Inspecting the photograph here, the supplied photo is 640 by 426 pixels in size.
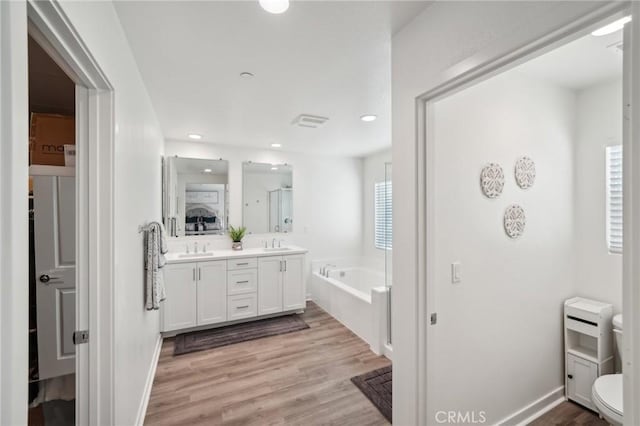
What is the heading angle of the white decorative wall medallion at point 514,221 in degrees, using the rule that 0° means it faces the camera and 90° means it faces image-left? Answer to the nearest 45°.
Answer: approximately 315°

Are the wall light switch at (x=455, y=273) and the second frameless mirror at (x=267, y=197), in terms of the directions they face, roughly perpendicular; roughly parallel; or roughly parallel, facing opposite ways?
roughly parallel

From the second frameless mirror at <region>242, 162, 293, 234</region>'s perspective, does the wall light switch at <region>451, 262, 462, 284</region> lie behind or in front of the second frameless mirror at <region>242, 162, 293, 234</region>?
in front

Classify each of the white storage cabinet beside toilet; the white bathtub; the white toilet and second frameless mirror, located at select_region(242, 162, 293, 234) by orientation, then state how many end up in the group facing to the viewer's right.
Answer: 0

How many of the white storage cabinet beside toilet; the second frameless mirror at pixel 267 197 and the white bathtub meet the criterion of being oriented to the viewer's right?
0

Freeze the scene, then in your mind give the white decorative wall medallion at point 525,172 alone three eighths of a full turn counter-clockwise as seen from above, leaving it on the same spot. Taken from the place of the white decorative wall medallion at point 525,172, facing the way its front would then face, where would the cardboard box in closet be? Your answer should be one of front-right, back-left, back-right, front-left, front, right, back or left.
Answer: back-left

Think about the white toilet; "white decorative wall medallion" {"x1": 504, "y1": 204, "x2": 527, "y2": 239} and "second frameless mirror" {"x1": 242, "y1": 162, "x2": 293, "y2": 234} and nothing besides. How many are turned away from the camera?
0

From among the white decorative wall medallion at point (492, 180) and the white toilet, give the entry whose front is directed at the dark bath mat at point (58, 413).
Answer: the white toilet

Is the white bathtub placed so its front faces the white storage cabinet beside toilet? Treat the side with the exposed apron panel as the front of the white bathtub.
no

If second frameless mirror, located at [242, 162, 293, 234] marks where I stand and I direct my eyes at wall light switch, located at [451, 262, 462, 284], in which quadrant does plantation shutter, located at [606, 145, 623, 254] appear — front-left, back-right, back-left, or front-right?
front-left

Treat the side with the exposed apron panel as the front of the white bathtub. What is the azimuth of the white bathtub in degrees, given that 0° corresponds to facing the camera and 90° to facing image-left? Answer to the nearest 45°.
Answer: approximately 45°

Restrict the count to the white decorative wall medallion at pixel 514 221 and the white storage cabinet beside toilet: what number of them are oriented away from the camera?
0

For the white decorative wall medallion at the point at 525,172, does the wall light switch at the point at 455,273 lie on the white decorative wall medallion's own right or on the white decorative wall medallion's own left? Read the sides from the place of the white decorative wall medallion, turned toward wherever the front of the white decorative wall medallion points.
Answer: on the white decorative wall medallion's own right

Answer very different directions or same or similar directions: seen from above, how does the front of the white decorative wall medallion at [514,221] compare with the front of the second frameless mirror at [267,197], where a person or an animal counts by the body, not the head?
same or similar directions

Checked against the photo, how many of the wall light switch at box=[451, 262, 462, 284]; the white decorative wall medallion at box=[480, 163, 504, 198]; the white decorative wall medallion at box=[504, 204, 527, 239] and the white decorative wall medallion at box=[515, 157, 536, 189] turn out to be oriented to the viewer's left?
0

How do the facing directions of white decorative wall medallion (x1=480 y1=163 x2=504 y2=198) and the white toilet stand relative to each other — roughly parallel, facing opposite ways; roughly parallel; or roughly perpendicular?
roughly perpendicular

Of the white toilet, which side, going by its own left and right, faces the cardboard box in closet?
front
